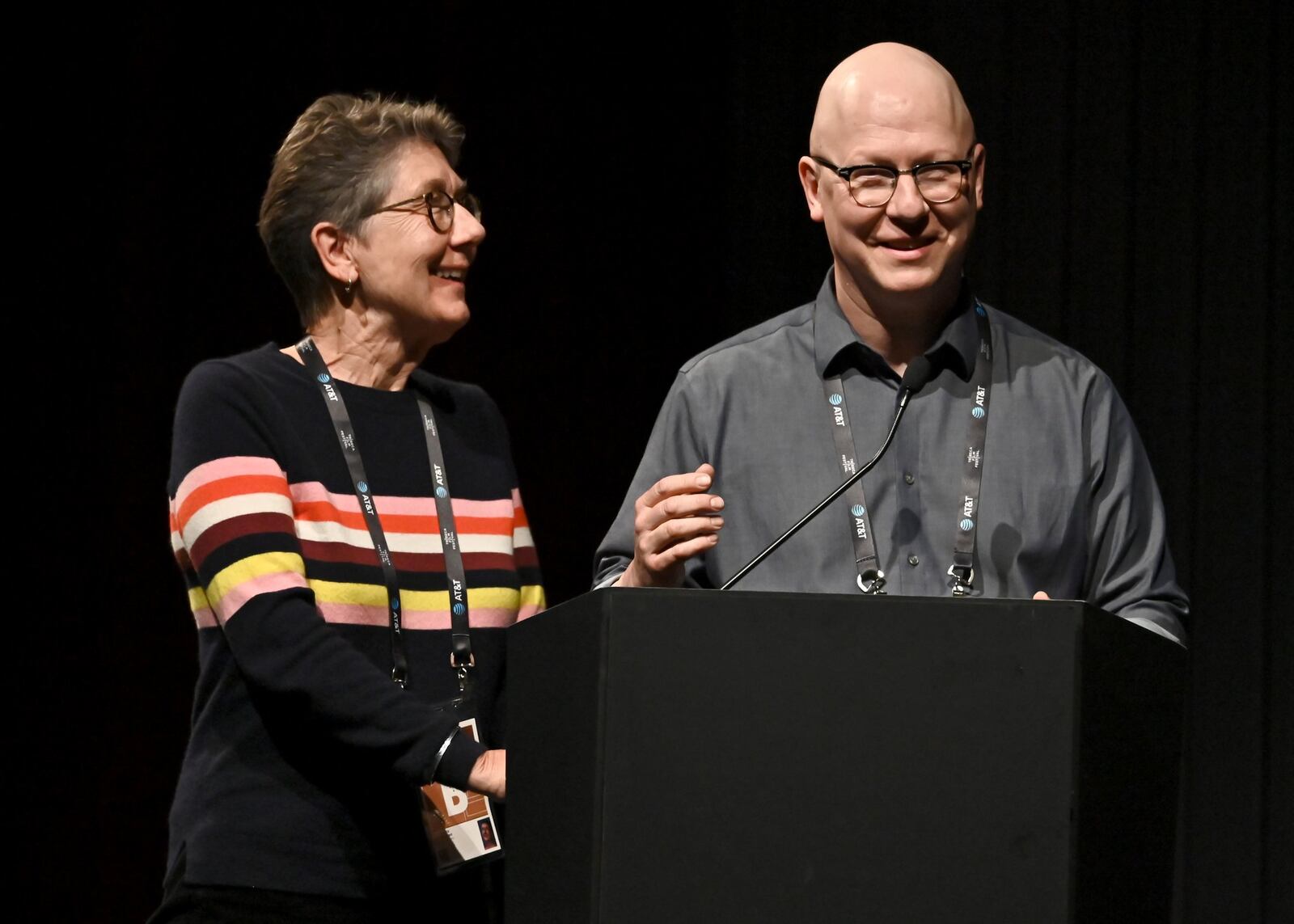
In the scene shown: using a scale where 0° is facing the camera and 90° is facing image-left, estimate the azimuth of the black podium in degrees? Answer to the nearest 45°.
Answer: approximately 0°

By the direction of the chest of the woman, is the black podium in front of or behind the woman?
in front

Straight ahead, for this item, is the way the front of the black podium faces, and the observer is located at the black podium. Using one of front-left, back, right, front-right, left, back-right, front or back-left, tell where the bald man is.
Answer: back

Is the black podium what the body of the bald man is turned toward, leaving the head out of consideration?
yes

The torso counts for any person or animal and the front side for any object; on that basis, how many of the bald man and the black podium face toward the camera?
2

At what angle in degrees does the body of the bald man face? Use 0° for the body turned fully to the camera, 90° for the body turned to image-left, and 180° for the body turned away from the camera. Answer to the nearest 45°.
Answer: approximately 0°

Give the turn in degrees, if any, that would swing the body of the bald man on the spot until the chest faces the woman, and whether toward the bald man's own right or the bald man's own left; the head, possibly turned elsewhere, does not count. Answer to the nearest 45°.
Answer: approximately 90° to the bald man's own right

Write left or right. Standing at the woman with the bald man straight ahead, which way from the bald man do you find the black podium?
right

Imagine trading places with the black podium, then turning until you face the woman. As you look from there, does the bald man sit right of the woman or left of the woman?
right

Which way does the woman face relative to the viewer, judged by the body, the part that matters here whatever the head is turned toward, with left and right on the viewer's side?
facing the viewer and to the right of the viewer
